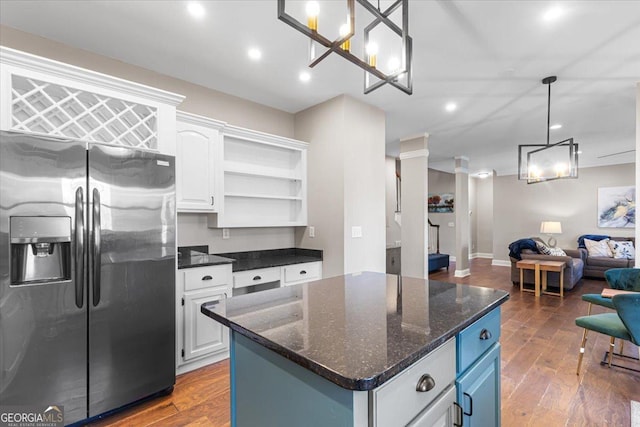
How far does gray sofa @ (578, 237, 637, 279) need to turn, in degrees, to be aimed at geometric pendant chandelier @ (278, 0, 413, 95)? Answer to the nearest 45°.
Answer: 0° — it already faces it

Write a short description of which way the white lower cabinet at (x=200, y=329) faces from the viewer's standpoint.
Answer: facing the viewer and to the right of the viewer

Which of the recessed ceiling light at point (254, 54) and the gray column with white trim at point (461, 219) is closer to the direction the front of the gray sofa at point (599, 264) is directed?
the recessed ceiling light

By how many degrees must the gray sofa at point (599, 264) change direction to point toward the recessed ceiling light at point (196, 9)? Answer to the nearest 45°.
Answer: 0° — it already faces it

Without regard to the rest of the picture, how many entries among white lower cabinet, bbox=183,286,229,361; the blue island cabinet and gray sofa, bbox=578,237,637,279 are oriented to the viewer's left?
0

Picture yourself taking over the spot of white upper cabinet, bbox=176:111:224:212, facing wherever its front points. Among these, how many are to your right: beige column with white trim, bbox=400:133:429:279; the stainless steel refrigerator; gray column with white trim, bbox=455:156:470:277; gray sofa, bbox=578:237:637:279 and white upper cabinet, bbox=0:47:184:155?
2

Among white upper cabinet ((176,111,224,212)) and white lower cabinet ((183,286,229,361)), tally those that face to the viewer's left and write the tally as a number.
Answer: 0

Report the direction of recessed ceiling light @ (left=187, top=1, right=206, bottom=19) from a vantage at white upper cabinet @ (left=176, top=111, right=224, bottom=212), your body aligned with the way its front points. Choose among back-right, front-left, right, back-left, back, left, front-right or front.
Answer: front-right

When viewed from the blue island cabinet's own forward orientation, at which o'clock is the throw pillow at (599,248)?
The throw pillow is roughly at 8 o'clock from the blue island cabinet.

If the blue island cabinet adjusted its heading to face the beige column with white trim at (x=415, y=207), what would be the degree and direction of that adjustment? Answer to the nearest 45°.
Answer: approximately 135° to its left
